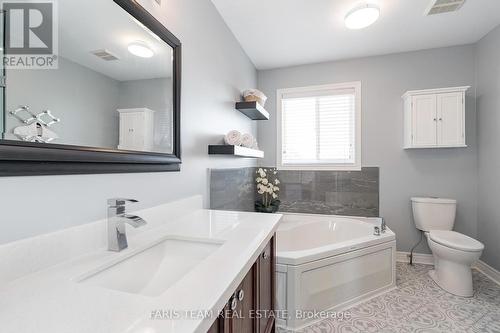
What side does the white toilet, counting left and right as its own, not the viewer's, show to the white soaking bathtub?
right

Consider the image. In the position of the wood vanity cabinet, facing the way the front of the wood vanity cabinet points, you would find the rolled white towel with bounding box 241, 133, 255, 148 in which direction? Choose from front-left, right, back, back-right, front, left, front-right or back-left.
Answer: left

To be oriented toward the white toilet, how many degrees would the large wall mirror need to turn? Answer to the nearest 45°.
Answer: approximately 45° to its left

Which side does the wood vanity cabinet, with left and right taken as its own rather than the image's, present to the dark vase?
left

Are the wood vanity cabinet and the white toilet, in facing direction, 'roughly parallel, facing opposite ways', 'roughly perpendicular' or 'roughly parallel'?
roughly perpendicular

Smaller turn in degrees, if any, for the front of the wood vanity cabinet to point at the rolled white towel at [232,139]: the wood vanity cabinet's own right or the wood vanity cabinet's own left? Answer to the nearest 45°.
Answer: approximately 90° to the wood vanity cabinet's own left

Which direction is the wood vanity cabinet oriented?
to the viewer's right

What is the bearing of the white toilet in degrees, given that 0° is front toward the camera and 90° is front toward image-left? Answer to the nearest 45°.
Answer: approximately 315°

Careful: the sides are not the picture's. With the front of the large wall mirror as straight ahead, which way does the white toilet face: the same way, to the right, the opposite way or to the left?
to the right
